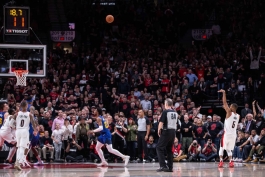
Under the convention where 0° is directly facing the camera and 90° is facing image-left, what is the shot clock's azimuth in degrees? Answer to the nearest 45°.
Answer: approximately 0°

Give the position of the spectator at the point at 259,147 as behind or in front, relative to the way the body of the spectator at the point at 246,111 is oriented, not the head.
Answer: in front

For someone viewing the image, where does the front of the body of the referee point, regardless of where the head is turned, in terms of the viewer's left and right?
facing away from the viewer and to the left of the viewer

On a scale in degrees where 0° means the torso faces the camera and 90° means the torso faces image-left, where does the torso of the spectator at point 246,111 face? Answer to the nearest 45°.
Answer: approximately 0°

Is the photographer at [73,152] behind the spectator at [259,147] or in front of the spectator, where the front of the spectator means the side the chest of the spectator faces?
in front

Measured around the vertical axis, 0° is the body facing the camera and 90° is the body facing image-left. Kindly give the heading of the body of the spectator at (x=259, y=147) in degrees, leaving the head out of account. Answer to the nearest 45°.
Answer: approximately 45°
